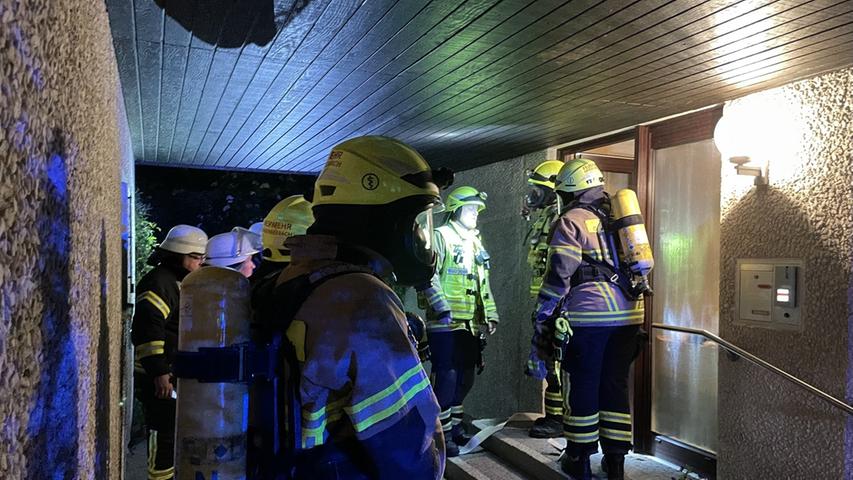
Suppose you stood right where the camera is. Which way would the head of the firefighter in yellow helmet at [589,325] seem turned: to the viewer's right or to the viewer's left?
to the viewer's left

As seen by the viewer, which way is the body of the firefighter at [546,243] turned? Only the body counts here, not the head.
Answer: to the viewer's left

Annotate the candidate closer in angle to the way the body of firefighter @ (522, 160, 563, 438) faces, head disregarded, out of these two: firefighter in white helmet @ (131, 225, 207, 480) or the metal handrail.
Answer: the firefighter in white helmet

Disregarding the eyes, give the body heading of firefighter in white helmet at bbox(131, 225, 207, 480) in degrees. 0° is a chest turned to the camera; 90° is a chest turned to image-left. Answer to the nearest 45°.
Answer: approximately 270°

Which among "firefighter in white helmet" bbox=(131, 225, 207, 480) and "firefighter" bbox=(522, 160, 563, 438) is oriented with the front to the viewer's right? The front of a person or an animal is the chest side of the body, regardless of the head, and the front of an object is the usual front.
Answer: the firefighter in white helmet

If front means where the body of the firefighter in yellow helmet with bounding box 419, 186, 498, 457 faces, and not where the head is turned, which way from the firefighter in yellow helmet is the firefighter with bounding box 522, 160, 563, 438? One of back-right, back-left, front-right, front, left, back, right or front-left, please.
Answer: front-left

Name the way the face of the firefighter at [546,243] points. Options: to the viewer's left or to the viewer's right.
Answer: to the viewer's left

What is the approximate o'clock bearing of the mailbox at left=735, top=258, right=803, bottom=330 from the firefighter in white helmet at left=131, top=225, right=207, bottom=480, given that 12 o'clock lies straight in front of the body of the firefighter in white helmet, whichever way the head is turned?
The mailbox is roughly at 1 o'clock from the firefighter in white helmet.
